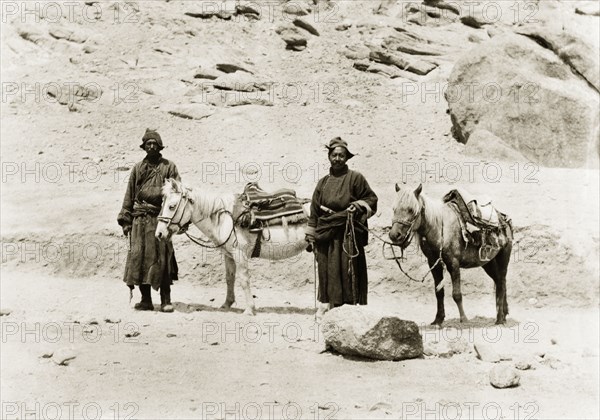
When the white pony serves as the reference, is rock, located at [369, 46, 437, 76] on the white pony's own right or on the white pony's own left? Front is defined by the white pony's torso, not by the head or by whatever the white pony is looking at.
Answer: on the white pony's own right

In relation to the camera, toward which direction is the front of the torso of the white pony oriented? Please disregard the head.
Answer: to the viewer's left

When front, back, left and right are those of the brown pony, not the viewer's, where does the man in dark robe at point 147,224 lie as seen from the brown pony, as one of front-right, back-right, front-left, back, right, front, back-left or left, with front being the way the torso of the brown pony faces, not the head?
front-right

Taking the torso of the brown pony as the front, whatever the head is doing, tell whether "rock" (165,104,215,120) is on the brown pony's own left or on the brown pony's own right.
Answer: on the brown pony's own right

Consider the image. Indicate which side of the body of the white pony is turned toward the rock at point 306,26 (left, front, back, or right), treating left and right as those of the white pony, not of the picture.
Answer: right

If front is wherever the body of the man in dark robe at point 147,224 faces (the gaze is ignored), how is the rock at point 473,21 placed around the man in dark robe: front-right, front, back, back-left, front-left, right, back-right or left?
back-left

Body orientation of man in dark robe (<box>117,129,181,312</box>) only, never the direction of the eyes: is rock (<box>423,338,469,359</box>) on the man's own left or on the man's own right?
on the man's own left

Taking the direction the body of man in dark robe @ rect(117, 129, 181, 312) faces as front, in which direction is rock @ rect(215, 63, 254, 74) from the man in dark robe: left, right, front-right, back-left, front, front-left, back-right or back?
back

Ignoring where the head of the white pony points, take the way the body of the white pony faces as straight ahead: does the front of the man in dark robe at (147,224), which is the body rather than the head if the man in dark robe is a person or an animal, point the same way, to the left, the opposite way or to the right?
to the left

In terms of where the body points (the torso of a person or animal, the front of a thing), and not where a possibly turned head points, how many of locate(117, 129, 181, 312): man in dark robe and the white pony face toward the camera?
1

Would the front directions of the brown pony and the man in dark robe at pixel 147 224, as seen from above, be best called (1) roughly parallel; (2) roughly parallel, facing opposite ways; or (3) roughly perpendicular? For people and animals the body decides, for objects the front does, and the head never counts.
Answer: roughly perpendicular

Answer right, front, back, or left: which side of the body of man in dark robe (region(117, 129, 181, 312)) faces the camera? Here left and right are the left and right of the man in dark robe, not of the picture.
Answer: front

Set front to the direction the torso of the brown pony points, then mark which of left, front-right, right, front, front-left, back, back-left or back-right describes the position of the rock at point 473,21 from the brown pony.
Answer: back-right

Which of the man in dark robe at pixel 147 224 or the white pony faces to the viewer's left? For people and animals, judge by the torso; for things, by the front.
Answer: the white pony

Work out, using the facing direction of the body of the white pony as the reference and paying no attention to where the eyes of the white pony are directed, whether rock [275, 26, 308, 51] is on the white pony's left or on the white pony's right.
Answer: on the white pony's right
